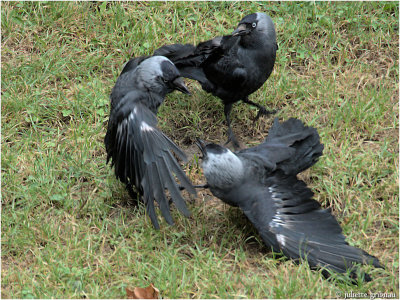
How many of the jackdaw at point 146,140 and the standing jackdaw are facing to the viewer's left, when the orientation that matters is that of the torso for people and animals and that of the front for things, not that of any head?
0

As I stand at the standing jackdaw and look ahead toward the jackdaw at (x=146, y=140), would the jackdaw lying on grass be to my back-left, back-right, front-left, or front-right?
front-left

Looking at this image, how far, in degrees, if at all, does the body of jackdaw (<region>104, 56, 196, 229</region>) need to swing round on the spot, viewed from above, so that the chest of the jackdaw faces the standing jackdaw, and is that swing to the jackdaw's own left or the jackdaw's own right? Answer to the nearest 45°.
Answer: approximately 45° to the jackdaw's own left

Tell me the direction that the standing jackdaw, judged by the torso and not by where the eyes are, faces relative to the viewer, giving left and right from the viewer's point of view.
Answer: facing the viewer and to the right of the viewer

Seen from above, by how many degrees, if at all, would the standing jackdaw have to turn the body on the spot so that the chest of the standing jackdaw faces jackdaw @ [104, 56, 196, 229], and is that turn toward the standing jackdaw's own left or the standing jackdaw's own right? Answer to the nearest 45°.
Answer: approximately 90° to the standing jackdaw's own right

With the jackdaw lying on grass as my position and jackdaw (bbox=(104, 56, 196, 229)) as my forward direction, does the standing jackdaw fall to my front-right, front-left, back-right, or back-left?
front-right

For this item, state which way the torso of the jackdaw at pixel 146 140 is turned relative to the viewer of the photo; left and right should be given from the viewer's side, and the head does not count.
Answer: facing to the right of the viewer

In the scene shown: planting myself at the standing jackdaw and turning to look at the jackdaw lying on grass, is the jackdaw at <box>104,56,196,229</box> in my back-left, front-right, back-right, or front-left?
front-right

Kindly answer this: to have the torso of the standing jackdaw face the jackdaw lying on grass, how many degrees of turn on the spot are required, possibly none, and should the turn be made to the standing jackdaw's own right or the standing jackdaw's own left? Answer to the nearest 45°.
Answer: approximately 45° to the standing jackdaw's own right
